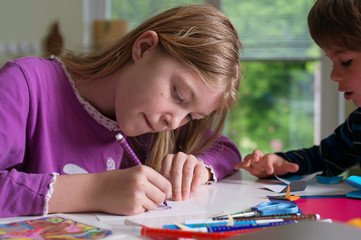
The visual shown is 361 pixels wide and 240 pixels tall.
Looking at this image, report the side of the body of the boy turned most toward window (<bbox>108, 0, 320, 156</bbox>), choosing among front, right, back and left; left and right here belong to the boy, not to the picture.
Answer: right

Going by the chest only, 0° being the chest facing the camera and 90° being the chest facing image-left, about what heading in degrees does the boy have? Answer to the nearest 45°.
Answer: approximately 90°

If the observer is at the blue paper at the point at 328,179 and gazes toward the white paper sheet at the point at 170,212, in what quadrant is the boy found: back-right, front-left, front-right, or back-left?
back-right
